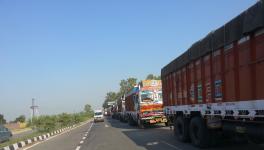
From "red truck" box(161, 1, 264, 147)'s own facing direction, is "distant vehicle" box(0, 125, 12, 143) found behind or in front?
behind
